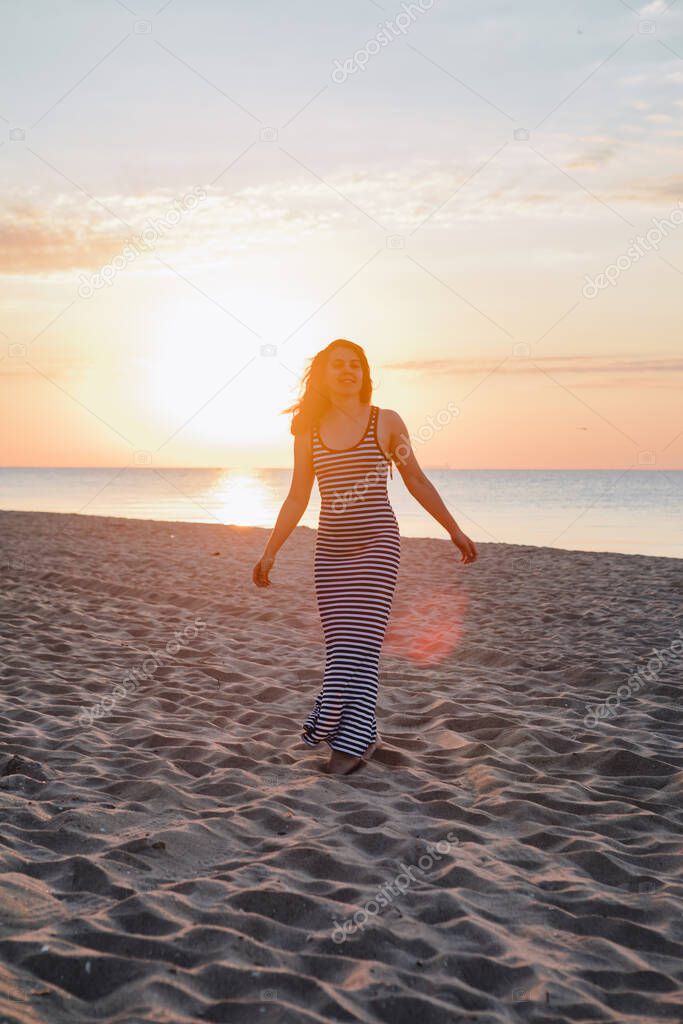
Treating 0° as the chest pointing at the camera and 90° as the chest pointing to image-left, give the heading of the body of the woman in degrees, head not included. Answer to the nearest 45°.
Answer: approximately 0°
